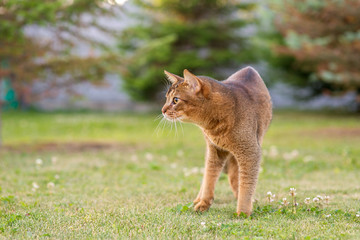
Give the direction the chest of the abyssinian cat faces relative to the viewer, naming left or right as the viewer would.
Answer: facing the viewer and to the left of the viewer

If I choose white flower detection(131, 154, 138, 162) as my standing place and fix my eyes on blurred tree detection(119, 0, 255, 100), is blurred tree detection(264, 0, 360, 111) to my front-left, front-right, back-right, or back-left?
front-right

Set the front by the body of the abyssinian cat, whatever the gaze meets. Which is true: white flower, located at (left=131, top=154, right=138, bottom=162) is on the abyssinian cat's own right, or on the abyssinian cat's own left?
on the abyssinian cat's own right

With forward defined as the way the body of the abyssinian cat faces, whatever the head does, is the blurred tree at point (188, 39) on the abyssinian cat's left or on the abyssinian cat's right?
on the abyssinian cat's right

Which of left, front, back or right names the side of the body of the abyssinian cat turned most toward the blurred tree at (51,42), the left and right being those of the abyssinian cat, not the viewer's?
right

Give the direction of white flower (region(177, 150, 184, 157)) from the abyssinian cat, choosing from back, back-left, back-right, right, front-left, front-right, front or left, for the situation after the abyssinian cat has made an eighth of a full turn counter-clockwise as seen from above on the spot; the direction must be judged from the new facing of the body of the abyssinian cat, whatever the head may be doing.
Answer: back
